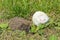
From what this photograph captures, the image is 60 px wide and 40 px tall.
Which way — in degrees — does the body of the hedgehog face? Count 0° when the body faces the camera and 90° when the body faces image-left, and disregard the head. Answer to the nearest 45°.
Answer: approximately 315°
